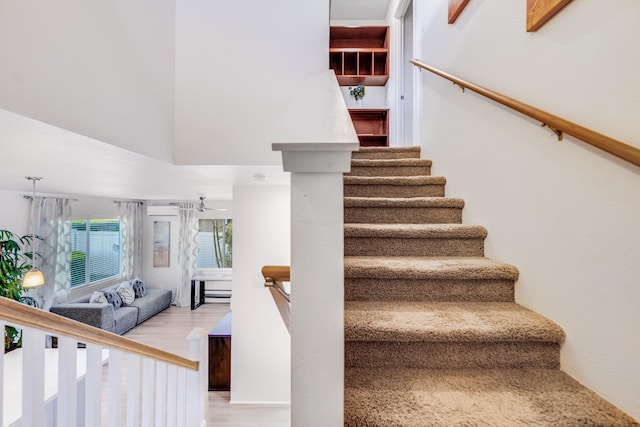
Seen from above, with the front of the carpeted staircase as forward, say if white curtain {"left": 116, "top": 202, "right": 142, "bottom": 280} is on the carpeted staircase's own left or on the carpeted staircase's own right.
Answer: on the carpeted staircase's own right

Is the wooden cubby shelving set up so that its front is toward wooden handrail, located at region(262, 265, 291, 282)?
yes

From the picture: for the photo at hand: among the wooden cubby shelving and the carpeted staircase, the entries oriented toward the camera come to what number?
2

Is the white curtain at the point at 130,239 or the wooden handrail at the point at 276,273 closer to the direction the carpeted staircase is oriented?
the wooden handrail

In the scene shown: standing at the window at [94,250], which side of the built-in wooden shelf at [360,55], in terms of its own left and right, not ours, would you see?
right

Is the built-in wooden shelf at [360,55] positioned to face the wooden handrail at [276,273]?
yes
